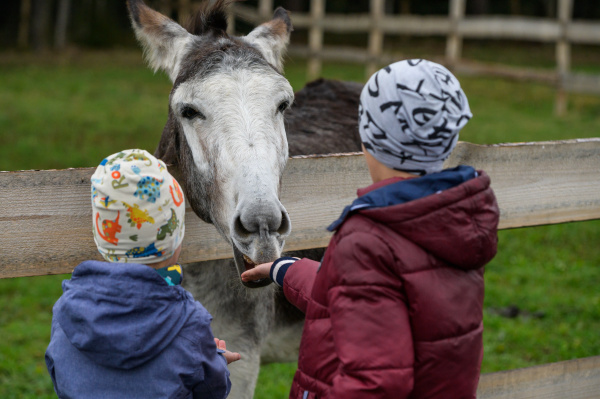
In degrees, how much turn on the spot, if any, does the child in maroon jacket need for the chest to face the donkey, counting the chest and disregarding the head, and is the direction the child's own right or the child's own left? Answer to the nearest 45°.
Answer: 0° — they already face it

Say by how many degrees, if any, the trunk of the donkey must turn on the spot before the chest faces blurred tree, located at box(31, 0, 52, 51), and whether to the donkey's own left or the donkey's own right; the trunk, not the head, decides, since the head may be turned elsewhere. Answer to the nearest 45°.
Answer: approximately 135° to the donkey's own right

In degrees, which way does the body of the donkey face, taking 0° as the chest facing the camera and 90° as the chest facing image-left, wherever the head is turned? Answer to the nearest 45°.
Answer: approximately 45°

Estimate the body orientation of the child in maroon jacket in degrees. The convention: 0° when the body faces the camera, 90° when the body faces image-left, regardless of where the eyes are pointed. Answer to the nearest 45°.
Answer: approximately 135°

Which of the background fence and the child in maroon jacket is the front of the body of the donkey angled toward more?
the child in maroon jacket

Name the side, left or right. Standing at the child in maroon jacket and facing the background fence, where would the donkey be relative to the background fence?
left

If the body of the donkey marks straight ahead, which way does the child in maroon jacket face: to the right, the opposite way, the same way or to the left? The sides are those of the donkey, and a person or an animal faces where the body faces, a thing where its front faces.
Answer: to the right

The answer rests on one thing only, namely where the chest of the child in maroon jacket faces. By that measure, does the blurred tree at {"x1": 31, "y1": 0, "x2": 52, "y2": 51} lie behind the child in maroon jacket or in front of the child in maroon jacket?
in front

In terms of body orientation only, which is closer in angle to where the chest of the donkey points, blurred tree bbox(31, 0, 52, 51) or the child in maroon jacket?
the child in maroon jacket

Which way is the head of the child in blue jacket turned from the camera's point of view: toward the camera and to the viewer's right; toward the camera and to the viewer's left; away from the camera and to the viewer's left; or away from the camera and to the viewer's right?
away from the camera and to the viewer's right

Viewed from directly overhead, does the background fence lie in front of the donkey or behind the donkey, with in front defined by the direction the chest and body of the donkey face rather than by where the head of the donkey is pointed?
behind

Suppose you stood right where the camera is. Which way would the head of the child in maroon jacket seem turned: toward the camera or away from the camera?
away from the camera
